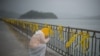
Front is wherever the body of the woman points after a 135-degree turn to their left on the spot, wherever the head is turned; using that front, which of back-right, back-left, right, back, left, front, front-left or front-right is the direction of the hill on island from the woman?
front-right
